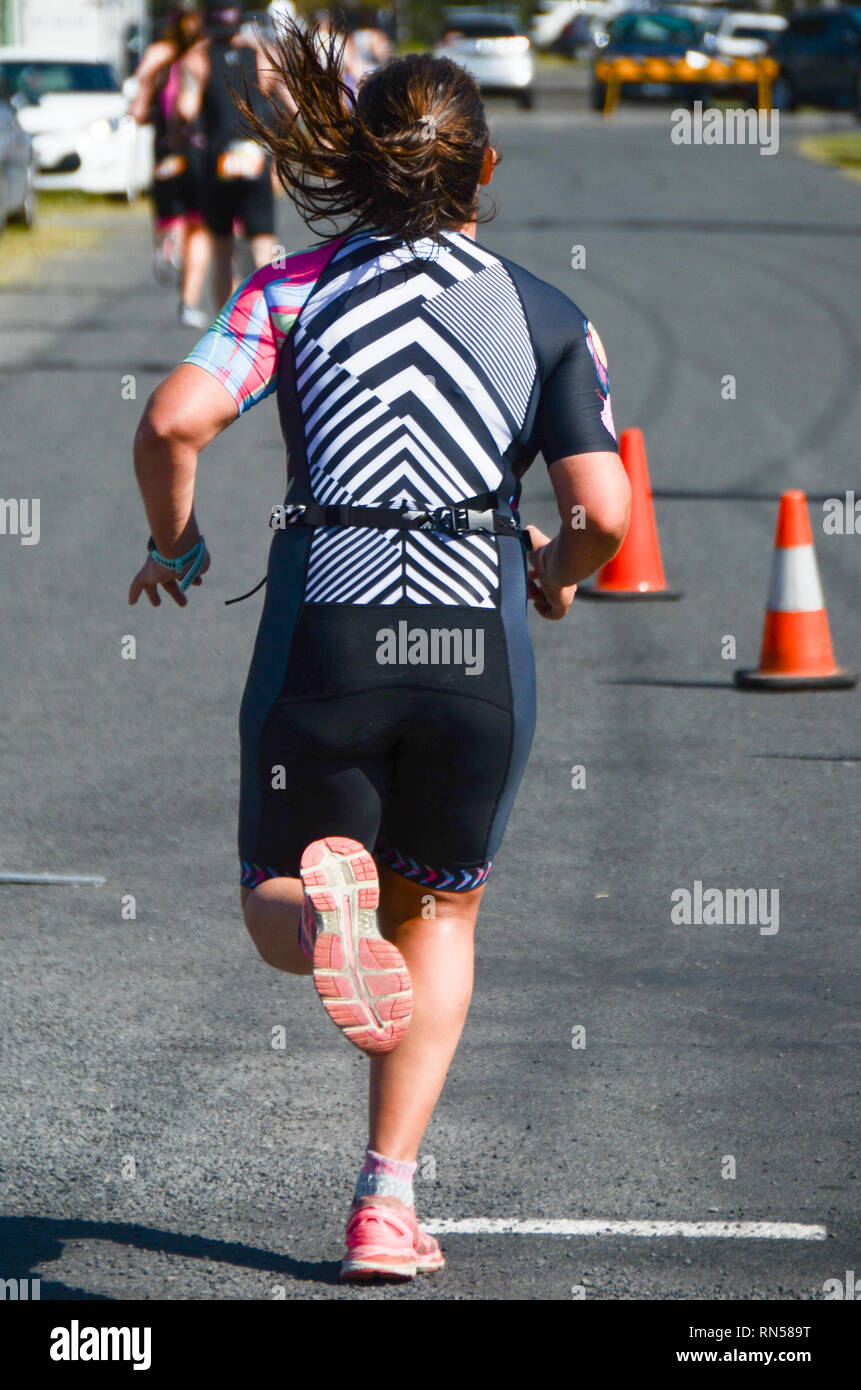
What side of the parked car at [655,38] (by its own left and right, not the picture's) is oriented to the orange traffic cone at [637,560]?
front

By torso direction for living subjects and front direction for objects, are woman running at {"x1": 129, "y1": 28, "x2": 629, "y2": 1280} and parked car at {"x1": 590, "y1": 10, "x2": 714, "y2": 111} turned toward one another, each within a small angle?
yes

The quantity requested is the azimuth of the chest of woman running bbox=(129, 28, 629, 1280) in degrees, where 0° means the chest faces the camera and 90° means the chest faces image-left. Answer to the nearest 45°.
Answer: approximately 180°

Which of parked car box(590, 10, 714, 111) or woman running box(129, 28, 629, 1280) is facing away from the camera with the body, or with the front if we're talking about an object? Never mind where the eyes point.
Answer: the woman running

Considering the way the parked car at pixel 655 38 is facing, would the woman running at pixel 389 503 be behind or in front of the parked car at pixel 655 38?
in front

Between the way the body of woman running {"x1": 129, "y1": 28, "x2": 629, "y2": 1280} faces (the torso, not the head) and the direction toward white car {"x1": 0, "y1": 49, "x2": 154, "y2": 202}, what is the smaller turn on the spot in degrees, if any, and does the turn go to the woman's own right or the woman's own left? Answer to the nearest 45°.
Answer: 0° — they already face it

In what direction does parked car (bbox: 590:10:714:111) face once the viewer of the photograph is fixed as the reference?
facing the viewer

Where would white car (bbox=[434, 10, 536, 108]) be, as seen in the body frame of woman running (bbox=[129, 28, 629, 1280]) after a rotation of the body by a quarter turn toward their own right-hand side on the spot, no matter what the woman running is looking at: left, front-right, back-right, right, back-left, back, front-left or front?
left

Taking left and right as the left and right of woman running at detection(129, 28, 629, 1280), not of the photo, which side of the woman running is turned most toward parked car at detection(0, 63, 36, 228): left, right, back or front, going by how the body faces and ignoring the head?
front

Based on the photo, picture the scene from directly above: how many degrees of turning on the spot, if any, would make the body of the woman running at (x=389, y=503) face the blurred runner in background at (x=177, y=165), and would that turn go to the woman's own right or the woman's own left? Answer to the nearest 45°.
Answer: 0° — they already face them

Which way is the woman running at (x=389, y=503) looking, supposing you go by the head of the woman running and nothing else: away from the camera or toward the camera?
away from the camera

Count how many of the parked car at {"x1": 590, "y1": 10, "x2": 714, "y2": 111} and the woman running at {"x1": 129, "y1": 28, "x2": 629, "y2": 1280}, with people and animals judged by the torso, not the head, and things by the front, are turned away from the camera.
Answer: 1

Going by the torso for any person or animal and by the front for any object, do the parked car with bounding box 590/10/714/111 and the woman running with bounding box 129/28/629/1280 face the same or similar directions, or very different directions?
very different directions

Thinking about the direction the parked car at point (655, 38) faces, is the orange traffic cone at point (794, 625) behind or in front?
in front
